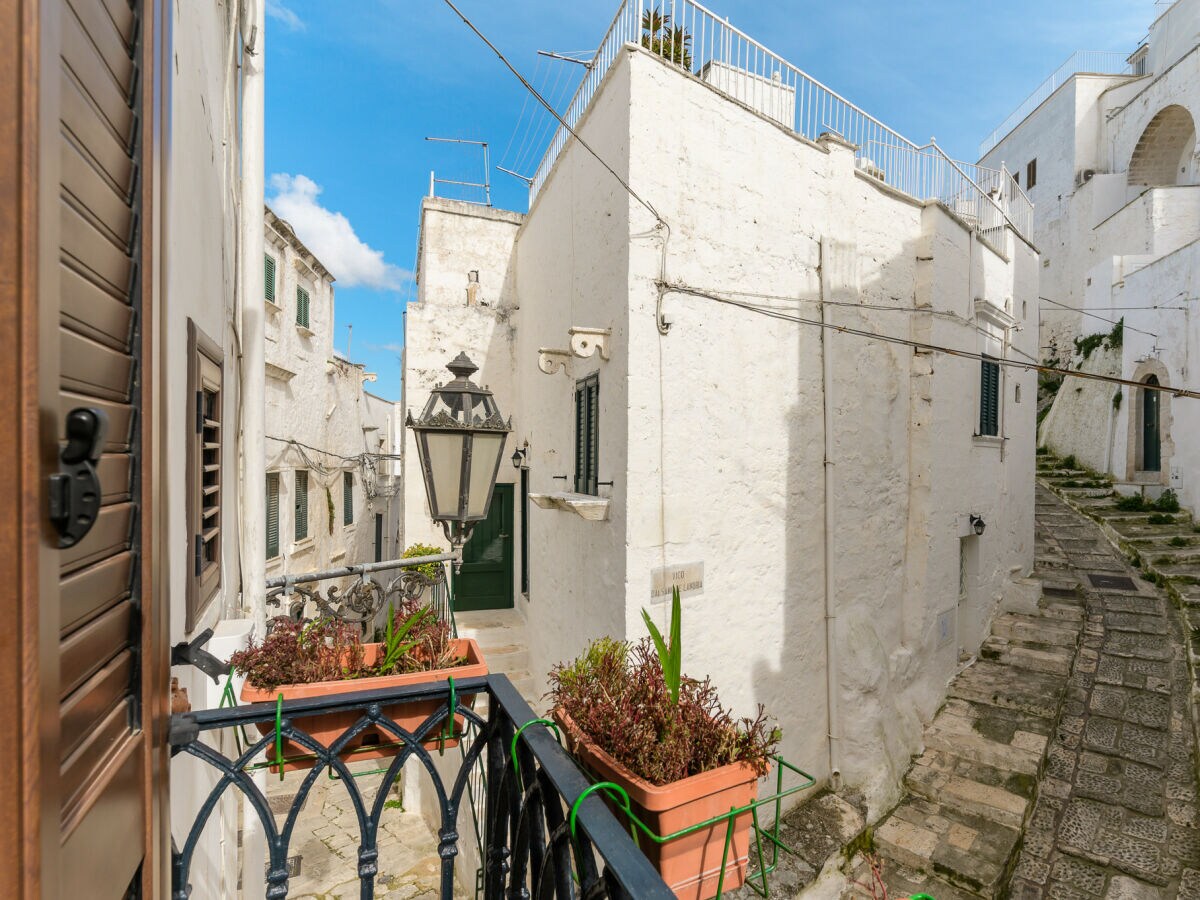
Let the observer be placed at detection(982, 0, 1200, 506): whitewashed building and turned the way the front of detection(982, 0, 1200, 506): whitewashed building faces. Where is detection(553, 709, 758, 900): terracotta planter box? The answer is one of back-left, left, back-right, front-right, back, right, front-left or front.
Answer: front-left

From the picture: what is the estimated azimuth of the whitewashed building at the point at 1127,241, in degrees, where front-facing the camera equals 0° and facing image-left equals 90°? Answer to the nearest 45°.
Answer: approximately 45°

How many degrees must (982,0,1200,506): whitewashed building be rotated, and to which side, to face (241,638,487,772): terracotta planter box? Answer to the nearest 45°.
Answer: approximately 45° to its left

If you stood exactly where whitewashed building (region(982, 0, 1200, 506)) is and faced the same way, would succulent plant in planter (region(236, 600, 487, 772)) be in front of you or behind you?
in front

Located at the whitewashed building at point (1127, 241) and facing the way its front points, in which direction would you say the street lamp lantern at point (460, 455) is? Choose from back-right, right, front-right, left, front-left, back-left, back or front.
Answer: front-left

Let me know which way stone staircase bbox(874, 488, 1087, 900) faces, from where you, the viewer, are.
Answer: facing the viewer and to the left of the viewer

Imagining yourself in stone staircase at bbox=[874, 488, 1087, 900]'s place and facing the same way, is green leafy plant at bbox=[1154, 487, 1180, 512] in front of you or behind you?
behind

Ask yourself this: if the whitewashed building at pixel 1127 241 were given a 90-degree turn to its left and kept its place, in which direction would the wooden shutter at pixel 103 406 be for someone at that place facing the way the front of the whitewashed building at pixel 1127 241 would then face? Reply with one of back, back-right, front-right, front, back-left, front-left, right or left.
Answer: front-right
